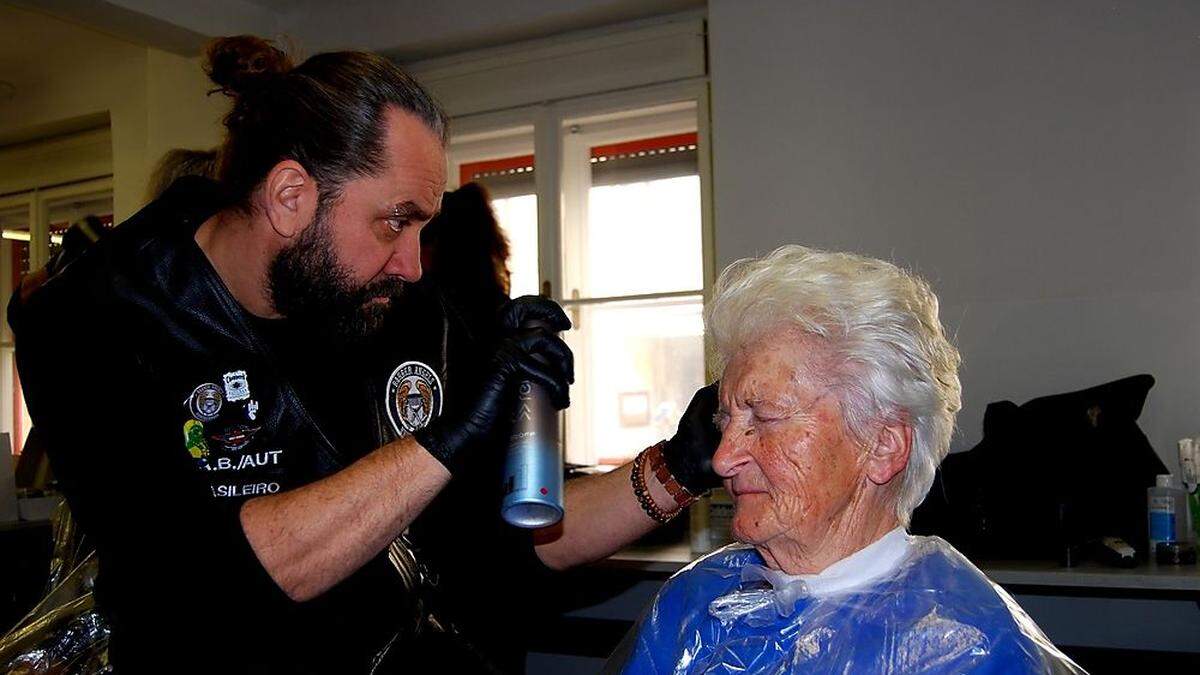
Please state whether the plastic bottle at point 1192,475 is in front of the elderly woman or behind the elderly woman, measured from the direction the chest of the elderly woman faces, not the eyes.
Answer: behind

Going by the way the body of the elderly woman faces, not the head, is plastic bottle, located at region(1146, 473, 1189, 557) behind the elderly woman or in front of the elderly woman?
behind

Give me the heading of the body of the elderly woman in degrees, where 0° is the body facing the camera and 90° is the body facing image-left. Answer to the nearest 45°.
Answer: approximately 45°
